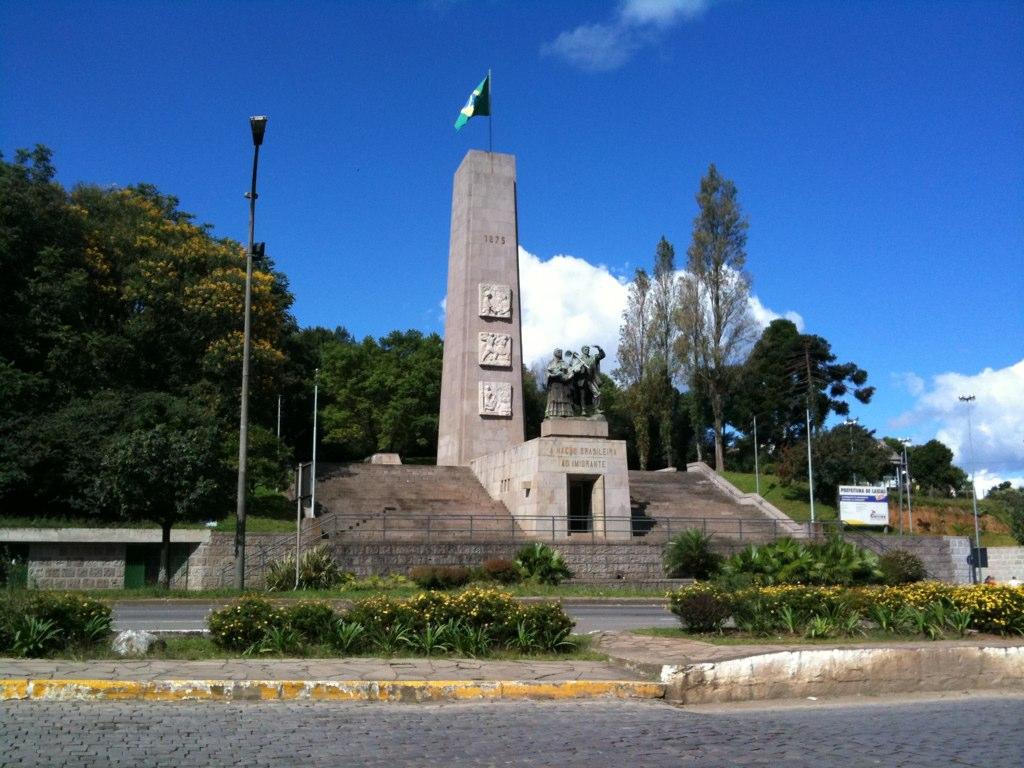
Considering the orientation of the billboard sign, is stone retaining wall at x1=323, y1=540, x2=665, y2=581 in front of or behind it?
in front

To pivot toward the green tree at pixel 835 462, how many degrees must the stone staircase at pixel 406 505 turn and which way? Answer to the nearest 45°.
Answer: approximately 135° to its left

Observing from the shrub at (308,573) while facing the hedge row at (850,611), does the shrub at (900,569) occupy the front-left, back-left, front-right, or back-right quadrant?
front-left

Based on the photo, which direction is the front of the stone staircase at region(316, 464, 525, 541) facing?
toward the camera

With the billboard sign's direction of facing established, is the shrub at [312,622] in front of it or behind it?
in front

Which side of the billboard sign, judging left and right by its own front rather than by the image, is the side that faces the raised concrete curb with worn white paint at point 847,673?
front

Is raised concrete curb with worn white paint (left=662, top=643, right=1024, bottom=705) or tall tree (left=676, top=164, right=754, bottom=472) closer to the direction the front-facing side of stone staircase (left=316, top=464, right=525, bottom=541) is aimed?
the raised concrete curb with worn white paint

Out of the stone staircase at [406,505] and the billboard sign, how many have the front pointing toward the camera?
2

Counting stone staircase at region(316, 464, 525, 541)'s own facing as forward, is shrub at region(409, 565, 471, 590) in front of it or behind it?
in front

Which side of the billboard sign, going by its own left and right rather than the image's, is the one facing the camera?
front

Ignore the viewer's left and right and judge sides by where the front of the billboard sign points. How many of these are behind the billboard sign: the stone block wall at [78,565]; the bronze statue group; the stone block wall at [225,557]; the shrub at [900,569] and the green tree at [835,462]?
1
